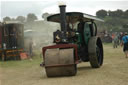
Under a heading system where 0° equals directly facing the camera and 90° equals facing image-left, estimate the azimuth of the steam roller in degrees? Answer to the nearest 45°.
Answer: approximately 45°

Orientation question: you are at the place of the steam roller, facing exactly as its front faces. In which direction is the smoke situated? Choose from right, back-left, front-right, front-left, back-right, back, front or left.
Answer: back-right
